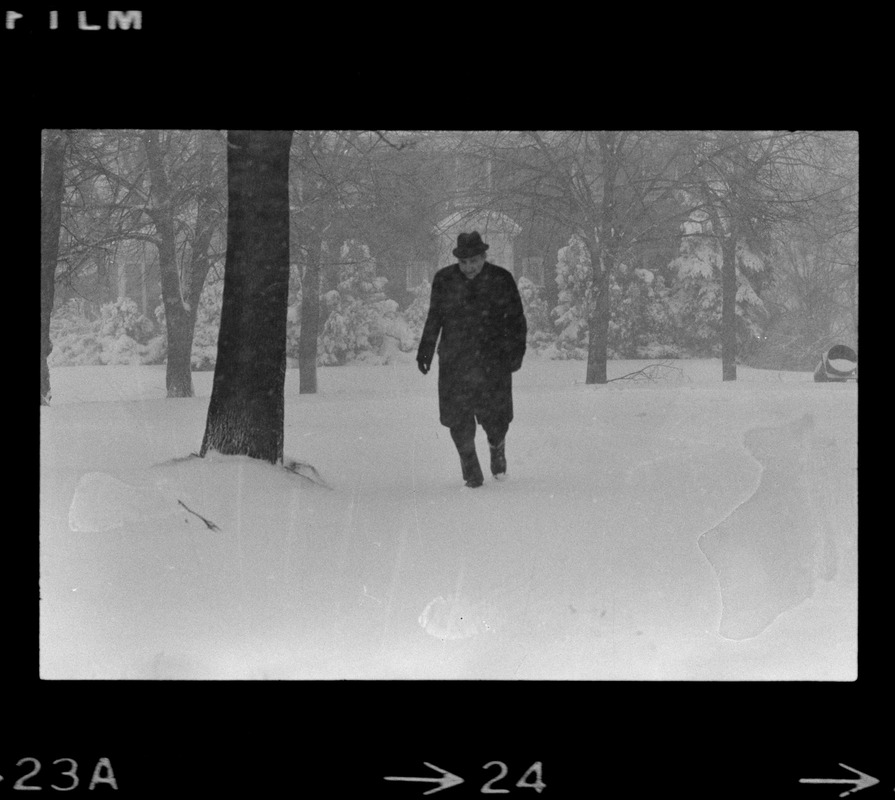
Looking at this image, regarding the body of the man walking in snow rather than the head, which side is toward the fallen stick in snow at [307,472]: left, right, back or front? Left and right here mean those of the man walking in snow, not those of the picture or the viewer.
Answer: right

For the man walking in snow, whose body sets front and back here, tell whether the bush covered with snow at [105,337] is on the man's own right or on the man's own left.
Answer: on the man's own right

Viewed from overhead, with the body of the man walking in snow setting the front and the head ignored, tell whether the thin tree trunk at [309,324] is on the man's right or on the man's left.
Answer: on the man's right

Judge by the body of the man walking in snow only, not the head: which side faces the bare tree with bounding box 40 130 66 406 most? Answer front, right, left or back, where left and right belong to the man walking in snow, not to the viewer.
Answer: right

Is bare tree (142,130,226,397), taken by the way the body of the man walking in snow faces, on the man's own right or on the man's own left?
on the man's own right

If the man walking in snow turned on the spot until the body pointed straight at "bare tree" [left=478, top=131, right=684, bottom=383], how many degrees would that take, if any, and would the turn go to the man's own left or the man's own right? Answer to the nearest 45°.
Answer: approximately 135° to the man's own left

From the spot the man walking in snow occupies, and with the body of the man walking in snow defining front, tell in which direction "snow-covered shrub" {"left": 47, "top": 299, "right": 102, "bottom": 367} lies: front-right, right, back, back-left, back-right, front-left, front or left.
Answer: right

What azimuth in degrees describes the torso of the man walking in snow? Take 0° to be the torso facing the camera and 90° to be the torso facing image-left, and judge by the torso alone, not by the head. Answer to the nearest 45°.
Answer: approximately 0°

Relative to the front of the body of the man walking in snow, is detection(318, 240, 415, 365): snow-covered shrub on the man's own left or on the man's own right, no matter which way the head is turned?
on the man's own right
